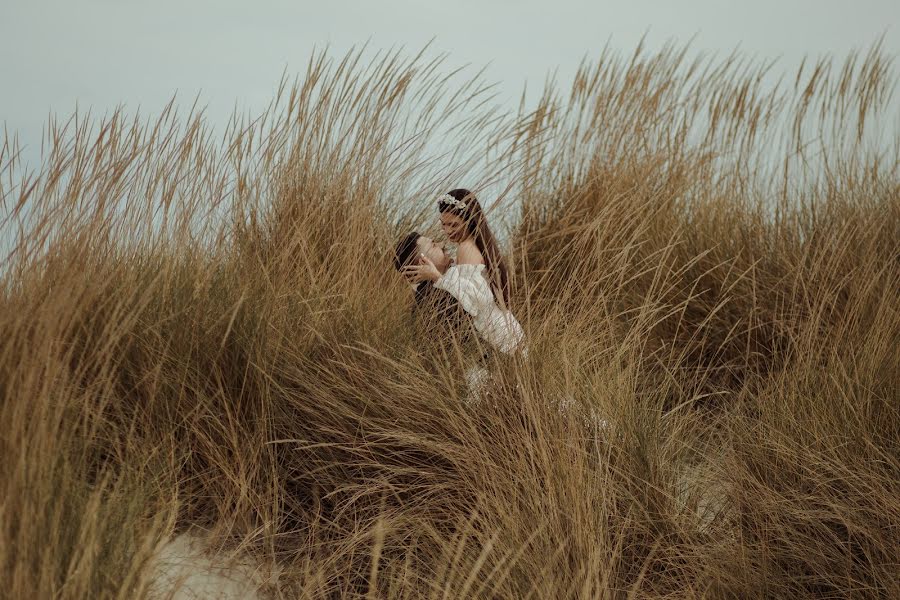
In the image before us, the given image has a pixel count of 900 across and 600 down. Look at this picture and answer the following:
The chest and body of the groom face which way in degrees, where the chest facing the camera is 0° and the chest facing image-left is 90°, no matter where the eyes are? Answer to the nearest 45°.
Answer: approximately 270°

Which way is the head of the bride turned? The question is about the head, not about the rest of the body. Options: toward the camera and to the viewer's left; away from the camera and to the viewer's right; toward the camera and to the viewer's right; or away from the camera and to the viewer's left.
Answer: toward the camera and to the viewer's left

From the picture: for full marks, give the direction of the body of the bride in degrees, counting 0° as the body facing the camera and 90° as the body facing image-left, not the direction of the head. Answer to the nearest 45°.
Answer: approximately 90°

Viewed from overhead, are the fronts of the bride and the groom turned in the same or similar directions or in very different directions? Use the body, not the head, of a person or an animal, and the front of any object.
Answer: very different directions
